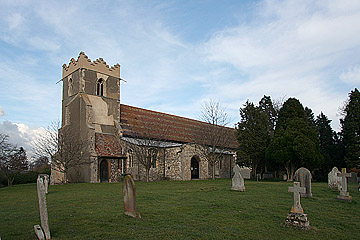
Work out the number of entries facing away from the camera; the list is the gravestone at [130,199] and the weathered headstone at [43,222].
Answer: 0

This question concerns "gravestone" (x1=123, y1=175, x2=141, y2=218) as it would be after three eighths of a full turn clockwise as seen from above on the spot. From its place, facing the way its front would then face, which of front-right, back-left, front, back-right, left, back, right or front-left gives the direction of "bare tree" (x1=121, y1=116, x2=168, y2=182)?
front

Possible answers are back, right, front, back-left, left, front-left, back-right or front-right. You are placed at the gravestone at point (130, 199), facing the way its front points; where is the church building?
back-right

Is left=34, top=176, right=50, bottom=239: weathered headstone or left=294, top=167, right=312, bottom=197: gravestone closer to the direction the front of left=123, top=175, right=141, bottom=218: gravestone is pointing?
the weathered headstone

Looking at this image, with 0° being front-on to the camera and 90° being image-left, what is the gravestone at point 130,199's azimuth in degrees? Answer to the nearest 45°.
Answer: approximately 45°
